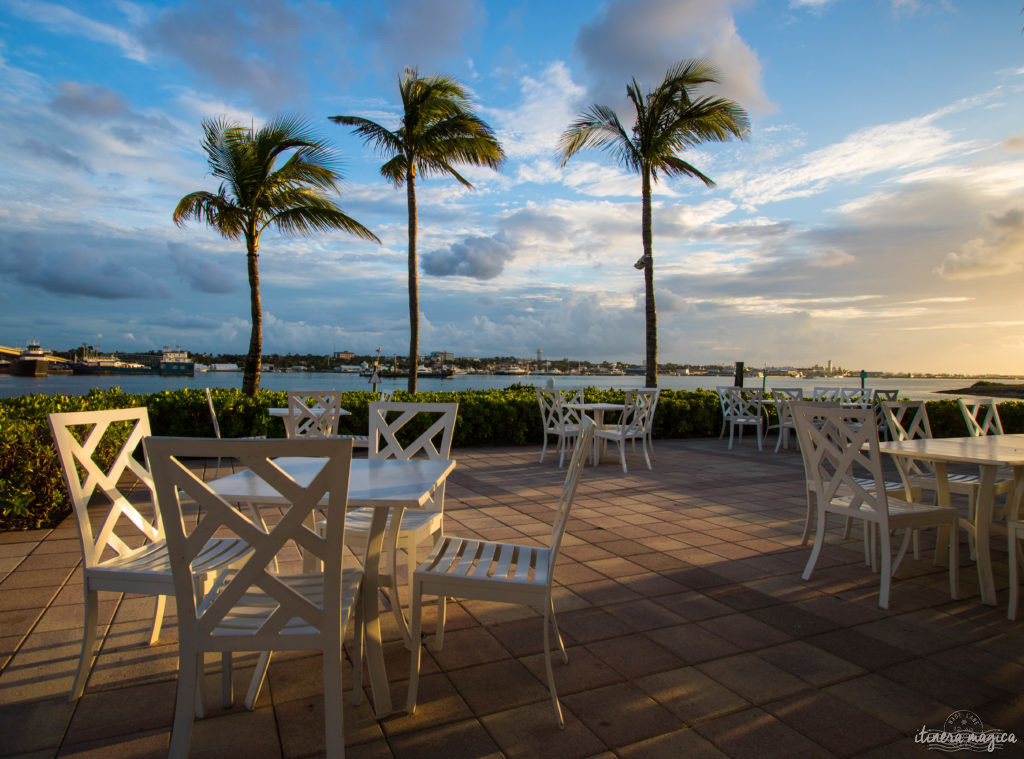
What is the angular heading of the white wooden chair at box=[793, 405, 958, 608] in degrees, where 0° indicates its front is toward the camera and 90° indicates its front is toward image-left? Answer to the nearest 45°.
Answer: approximately 225°

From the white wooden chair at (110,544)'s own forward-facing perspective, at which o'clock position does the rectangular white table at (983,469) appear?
The rectangular white table is roughly at 11 o'clock from the white wooden chair.

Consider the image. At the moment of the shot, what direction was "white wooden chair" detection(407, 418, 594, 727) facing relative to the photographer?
facing to the left of the viewer

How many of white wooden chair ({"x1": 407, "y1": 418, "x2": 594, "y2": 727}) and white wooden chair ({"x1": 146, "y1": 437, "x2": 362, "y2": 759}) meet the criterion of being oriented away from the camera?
1

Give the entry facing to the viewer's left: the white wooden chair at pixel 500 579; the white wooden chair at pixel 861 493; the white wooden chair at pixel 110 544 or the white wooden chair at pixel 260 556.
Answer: the white wooden chair at pixel 500 579

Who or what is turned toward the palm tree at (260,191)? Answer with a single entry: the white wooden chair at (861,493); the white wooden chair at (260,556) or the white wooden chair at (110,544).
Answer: the white wooden chair at (260,556)

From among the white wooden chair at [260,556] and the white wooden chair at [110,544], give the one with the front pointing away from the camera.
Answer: the white wooden chair at [260,556]

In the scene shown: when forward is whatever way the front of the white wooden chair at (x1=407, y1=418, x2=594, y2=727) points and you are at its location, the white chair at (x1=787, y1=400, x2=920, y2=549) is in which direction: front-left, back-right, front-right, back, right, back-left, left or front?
back-right

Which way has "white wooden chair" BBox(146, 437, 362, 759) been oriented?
away from the camera

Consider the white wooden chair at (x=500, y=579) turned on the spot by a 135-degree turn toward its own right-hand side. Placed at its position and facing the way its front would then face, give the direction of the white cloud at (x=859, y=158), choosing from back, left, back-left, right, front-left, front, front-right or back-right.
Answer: front

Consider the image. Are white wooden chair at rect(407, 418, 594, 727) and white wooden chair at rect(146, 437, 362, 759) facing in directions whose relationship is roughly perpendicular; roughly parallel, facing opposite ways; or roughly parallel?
roughly perpendicular

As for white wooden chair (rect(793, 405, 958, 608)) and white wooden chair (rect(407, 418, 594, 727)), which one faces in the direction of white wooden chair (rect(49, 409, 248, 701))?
white wooden chair (rect(407, 418, 594, 727))

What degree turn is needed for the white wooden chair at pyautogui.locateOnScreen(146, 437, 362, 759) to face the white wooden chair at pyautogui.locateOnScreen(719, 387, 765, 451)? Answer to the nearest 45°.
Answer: approximately 45° to its right

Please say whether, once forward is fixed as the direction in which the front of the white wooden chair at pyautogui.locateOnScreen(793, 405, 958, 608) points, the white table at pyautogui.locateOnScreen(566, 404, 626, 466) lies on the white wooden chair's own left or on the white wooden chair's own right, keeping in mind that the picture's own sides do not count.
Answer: on the white wooden chair's own left

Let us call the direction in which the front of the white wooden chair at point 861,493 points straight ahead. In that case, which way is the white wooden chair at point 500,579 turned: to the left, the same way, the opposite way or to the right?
the opposite way
